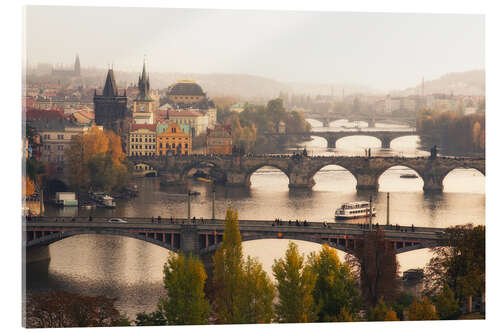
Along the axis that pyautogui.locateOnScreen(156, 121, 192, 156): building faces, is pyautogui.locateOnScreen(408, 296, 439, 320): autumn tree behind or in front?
in front

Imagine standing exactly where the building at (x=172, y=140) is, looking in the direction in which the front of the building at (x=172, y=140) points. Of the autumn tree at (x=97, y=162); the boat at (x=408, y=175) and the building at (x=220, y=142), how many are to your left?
2

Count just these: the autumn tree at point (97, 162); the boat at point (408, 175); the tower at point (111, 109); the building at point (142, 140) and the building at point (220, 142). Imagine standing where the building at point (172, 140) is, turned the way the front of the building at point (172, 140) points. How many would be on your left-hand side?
2

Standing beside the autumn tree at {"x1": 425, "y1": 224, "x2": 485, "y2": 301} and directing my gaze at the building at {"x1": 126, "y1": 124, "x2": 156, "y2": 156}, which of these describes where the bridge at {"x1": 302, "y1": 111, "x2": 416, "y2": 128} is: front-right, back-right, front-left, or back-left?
front-right

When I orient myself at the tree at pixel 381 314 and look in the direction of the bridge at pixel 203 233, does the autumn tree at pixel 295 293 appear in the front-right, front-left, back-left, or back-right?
front-left

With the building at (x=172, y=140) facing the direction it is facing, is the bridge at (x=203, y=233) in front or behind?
in front

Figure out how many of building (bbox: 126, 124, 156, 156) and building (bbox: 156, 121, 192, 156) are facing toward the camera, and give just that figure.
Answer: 2

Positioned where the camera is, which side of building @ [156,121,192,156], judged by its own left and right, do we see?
front

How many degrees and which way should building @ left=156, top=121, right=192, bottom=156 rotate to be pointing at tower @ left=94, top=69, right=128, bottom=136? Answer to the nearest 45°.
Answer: approximately 45° to its right

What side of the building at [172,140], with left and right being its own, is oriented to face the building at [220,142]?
left

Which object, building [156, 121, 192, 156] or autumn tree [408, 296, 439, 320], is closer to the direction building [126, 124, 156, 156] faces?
the autumn tree

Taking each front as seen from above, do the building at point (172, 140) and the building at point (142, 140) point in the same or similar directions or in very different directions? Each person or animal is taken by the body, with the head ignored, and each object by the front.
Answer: same or similar directions
